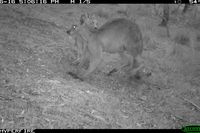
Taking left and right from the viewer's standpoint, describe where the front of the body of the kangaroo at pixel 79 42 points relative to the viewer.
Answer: facing to the left of the viewer

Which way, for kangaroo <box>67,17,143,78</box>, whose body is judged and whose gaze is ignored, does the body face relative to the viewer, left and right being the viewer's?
facing to the left of the viewer
